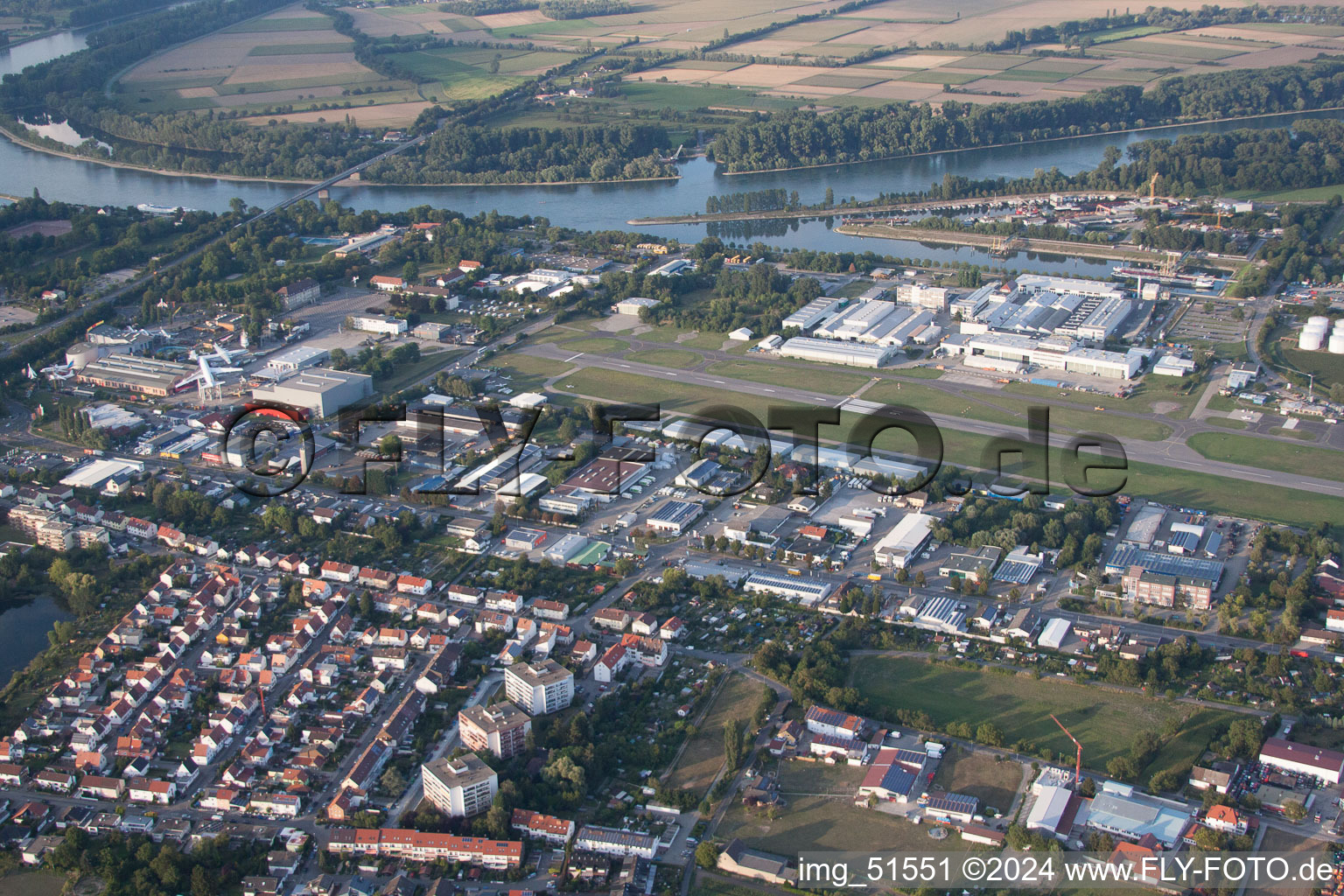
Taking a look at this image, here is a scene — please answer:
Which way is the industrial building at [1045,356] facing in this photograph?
toward the camera

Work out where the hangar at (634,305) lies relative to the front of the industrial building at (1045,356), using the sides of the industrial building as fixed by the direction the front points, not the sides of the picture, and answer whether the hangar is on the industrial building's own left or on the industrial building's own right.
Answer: on the industrial building's own right

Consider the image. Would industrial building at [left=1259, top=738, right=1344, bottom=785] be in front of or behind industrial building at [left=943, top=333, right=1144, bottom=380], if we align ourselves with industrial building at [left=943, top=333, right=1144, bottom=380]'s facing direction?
in front

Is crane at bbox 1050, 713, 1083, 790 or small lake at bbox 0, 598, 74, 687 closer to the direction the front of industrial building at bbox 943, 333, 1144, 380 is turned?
the crane

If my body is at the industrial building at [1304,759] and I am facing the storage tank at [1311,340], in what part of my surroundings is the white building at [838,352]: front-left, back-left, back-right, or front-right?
front-left

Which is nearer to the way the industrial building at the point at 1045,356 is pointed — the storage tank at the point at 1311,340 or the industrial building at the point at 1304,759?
the industrial building

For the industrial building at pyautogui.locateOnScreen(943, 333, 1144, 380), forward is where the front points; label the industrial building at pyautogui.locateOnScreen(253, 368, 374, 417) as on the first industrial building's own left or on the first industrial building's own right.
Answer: on the first industrial building's own right

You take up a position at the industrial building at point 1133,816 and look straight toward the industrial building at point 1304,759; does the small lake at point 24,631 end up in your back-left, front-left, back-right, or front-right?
back-left

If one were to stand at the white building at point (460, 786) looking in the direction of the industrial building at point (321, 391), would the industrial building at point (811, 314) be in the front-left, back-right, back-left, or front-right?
front-right

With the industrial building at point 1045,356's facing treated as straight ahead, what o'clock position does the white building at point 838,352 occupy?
The white building is roughly at 3 o'clock from the industrial building.

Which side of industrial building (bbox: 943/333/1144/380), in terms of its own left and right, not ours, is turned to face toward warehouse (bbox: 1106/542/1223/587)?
front

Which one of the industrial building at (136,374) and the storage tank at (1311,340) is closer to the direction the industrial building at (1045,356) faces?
the industrial building

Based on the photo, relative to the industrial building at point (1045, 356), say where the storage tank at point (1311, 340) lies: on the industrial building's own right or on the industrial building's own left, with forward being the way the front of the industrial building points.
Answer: on the industrial building's own left

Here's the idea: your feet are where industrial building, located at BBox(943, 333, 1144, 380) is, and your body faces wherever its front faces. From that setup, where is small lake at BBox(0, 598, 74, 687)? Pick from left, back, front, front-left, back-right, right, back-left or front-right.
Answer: front-right

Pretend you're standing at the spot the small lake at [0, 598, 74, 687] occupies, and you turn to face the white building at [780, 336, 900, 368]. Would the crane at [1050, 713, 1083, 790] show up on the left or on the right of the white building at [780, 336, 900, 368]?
right

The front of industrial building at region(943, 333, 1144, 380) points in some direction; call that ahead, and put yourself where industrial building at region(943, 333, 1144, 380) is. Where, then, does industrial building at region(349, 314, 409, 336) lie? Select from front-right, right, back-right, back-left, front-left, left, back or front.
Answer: right

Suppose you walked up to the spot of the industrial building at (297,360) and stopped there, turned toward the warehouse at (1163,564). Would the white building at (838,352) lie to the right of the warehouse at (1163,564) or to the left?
left

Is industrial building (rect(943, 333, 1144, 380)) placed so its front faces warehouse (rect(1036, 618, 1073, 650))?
yes

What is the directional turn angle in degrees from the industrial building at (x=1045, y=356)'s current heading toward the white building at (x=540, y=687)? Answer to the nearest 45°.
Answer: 0° — it already faces it
